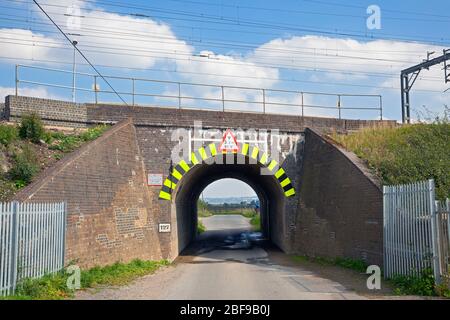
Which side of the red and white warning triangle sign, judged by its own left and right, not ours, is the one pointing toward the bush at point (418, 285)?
front

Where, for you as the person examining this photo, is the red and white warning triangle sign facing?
facing the viewer

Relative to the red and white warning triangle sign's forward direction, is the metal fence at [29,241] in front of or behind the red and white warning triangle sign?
in front

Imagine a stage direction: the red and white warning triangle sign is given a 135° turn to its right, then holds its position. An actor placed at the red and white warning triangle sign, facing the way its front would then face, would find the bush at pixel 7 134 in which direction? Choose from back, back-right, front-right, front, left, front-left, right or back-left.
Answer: left

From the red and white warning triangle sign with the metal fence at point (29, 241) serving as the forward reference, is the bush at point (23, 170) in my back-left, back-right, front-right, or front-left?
front-right

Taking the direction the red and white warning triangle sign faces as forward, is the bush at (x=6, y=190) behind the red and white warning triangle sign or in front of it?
in front

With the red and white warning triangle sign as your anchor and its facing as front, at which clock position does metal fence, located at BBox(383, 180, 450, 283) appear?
The metal fence is roughly at 11 o'clock from the red and white warning triangle sign.

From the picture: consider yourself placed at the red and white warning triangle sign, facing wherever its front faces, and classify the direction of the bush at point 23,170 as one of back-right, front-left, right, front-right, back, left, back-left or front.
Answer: front-right
